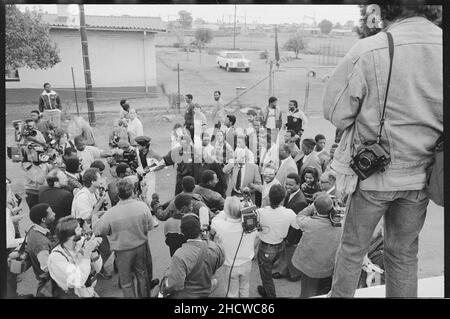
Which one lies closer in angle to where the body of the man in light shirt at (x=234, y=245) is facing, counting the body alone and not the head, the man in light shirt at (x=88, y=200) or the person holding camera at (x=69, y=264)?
the man in light shirt

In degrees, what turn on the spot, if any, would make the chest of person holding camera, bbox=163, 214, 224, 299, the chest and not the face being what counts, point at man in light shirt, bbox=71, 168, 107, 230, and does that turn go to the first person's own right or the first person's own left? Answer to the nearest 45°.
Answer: approximately 45° to the first person's own left

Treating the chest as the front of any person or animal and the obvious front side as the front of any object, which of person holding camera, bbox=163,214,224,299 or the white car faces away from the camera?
the person holding camera

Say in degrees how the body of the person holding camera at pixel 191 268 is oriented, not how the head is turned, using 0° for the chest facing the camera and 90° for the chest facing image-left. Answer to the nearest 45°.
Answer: approximately 180°

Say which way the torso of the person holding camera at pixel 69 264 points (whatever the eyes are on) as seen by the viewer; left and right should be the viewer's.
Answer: facing to the right of the viewer

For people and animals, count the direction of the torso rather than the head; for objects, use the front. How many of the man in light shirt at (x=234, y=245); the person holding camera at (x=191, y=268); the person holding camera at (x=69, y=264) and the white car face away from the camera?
2

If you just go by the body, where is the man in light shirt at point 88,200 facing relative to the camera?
to the viewer's right

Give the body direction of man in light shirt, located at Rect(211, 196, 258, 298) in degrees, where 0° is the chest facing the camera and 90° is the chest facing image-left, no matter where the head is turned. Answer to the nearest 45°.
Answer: approximately 180°

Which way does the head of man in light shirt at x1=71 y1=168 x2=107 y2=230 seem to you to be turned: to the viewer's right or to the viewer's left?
to the viewer's right

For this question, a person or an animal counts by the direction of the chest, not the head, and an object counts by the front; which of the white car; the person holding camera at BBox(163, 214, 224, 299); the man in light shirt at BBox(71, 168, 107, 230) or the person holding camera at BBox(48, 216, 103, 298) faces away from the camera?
the person holding camera at BBox(163, 214, 224, 299)
